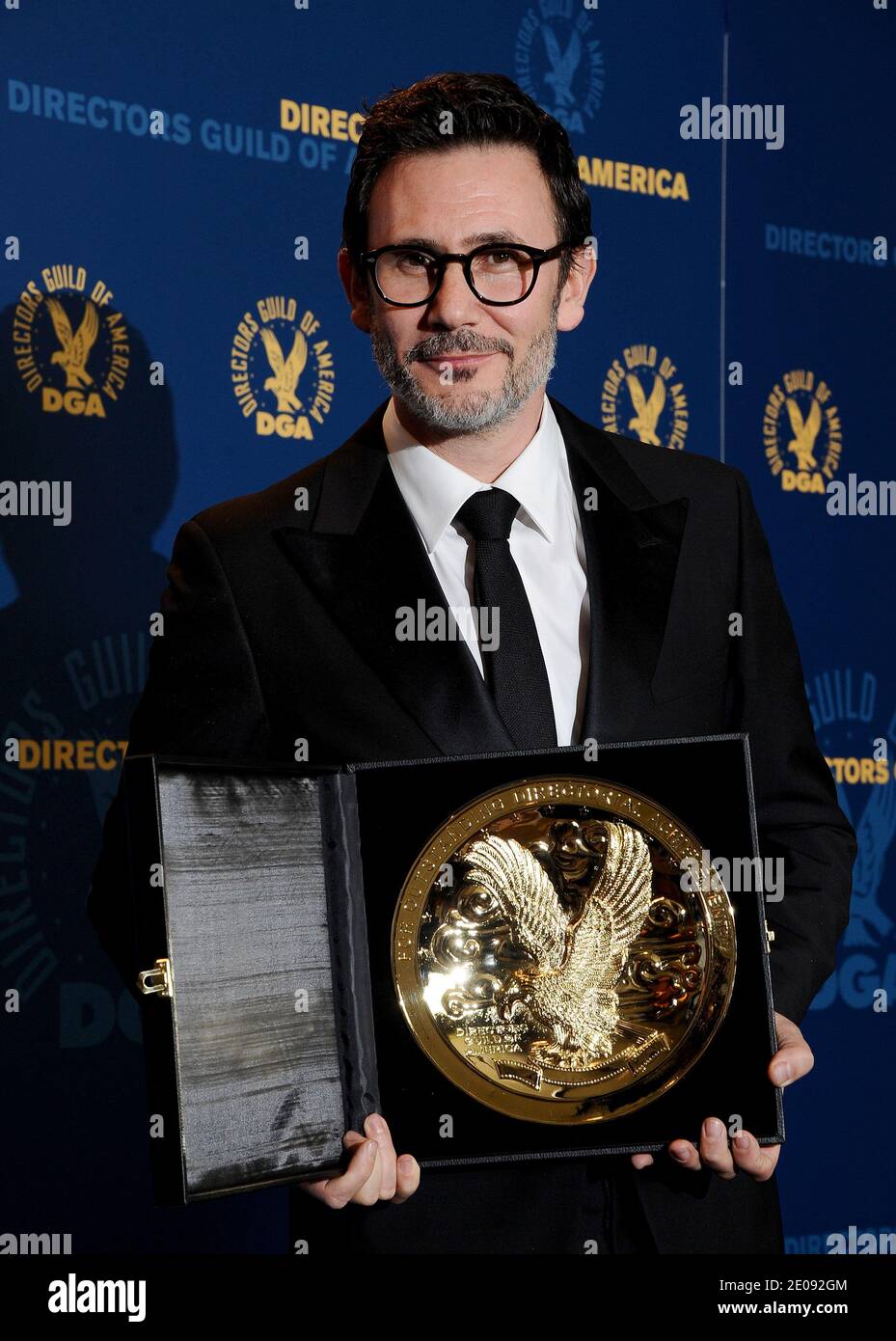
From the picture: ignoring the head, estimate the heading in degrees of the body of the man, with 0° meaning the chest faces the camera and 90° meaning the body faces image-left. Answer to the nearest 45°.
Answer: approximately 0°
